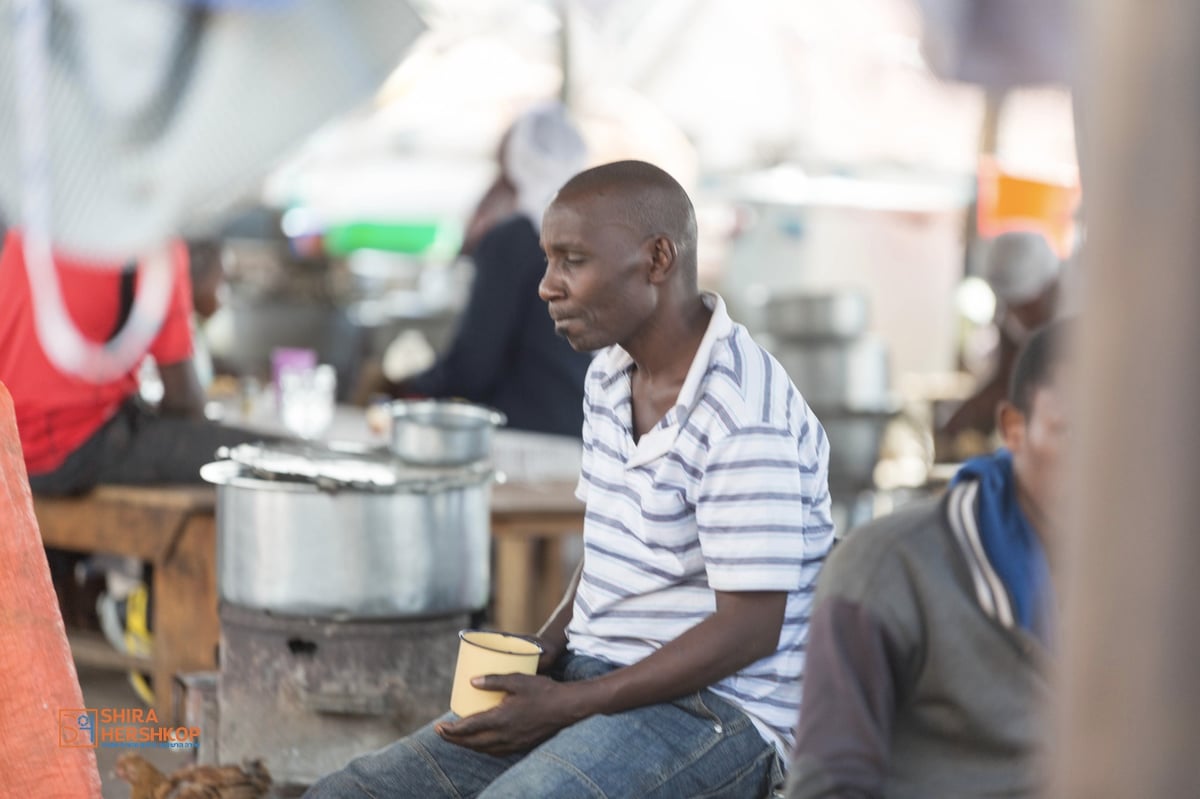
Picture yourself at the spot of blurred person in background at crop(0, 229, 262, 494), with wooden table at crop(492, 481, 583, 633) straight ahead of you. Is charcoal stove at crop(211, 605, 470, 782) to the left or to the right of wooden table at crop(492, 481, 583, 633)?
right

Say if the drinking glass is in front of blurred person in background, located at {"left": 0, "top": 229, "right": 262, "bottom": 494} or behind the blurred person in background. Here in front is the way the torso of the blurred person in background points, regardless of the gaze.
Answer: in front

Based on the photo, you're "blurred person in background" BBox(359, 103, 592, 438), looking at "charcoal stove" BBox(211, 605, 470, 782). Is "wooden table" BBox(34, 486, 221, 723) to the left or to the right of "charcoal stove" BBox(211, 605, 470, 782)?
right

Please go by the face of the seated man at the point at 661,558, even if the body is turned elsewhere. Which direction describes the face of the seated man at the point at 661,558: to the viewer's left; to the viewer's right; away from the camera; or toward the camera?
to the viewer's left

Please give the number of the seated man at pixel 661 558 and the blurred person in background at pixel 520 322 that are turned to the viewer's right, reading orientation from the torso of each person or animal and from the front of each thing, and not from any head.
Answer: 0

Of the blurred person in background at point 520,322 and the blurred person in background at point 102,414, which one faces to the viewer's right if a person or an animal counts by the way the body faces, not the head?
the blurred person in background at point 102,414

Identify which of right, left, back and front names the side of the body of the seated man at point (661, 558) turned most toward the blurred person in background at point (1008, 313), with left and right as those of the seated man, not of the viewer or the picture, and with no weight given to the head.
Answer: back

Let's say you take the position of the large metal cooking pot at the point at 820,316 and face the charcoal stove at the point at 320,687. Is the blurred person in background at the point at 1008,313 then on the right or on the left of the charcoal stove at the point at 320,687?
left

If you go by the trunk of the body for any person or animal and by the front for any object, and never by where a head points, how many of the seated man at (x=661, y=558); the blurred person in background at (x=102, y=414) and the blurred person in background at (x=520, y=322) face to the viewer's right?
1

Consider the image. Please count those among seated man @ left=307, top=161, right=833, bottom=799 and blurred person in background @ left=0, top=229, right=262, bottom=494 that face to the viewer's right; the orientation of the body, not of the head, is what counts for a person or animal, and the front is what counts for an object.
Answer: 1

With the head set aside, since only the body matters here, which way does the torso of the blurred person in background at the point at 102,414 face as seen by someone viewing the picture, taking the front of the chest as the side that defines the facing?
to the viewer's right

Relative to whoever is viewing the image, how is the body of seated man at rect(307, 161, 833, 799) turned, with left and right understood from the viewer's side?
facing the viewer and to the left of the viewer

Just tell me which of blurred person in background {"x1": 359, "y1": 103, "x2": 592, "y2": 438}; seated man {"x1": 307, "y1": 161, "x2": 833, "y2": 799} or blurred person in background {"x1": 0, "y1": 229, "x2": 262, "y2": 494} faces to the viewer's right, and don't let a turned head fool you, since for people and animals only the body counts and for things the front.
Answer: blurred person in background {"x1": 0, "y1": 229, "x2": 262, "y2": 494}

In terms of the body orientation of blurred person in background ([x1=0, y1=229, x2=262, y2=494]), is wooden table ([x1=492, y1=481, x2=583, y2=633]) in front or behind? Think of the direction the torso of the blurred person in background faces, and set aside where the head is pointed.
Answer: in front

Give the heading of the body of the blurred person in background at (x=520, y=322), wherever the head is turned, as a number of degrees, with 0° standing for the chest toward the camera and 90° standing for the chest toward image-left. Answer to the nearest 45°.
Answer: approximately 90°
